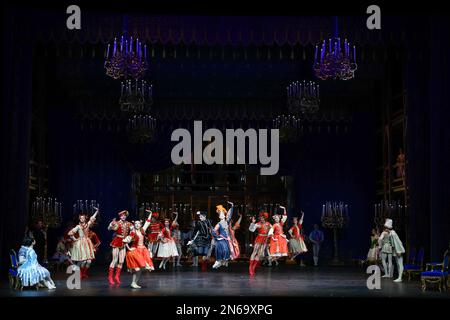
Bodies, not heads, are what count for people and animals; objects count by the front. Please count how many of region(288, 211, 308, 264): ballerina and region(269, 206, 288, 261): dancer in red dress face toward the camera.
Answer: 2

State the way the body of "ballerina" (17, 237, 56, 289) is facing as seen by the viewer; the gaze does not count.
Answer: to the viewer's right

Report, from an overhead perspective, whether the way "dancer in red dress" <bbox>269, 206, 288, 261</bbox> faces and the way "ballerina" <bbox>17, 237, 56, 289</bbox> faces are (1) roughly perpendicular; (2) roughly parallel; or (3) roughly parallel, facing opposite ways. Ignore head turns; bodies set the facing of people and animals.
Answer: roughly perpendicular

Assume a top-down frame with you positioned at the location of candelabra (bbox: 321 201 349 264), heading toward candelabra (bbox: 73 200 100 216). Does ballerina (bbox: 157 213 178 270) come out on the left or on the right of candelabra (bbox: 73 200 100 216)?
left

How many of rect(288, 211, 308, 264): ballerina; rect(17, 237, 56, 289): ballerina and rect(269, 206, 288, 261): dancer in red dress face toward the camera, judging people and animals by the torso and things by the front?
2

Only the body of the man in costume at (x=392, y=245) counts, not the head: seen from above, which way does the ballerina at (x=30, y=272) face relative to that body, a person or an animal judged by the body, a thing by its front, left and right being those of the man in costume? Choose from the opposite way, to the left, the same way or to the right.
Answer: the opposite way

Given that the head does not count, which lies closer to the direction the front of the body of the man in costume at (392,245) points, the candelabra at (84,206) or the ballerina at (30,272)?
the ballerina

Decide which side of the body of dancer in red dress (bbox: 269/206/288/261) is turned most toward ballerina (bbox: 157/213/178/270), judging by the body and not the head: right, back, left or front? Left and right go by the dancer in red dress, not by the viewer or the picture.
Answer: right

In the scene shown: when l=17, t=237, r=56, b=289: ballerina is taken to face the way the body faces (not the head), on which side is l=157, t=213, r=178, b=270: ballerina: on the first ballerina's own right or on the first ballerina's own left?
on the first ballerina's own left
